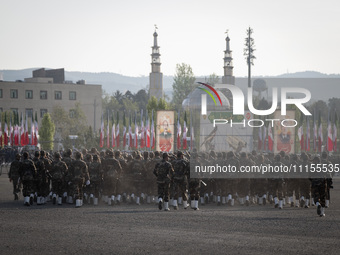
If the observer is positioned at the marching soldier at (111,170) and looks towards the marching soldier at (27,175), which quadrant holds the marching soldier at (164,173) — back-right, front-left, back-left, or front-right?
back-left

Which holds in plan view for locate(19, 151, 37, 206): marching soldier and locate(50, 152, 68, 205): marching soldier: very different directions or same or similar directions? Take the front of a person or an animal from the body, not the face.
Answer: same or similar directions

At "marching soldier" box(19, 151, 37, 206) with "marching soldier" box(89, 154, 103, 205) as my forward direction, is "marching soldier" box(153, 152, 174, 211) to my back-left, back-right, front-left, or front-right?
front-right

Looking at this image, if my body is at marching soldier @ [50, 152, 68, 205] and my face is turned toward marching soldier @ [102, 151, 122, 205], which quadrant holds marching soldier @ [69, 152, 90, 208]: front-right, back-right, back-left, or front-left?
front-right
